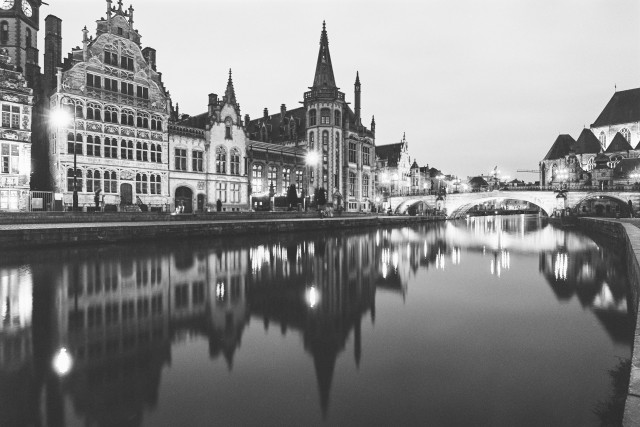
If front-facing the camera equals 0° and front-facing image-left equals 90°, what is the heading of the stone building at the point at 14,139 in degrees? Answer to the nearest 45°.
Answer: approximately 0°

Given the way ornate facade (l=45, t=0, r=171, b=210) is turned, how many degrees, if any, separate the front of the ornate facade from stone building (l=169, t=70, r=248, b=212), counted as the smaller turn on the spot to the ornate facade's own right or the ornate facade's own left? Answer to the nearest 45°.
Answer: approximately 90° to the ornate facade's own left

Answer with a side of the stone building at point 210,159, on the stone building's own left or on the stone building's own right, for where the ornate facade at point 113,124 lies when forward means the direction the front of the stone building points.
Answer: on the stone building's own right

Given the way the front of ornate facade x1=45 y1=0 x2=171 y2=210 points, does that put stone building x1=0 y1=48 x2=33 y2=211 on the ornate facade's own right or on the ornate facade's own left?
on the ornate facade's own right

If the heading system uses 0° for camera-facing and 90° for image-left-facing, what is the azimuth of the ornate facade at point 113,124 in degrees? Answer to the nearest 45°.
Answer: approximately 315°

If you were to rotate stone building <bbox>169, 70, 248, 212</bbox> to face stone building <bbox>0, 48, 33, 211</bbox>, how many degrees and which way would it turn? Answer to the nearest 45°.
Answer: approximately 90° to its right

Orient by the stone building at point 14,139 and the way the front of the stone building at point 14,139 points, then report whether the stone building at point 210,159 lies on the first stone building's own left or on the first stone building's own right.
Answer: on the first stone building's own left

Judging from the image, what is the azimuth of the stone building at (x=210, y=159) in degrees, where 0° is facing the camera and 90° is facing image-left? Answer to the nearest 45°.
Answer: approximately 315°
